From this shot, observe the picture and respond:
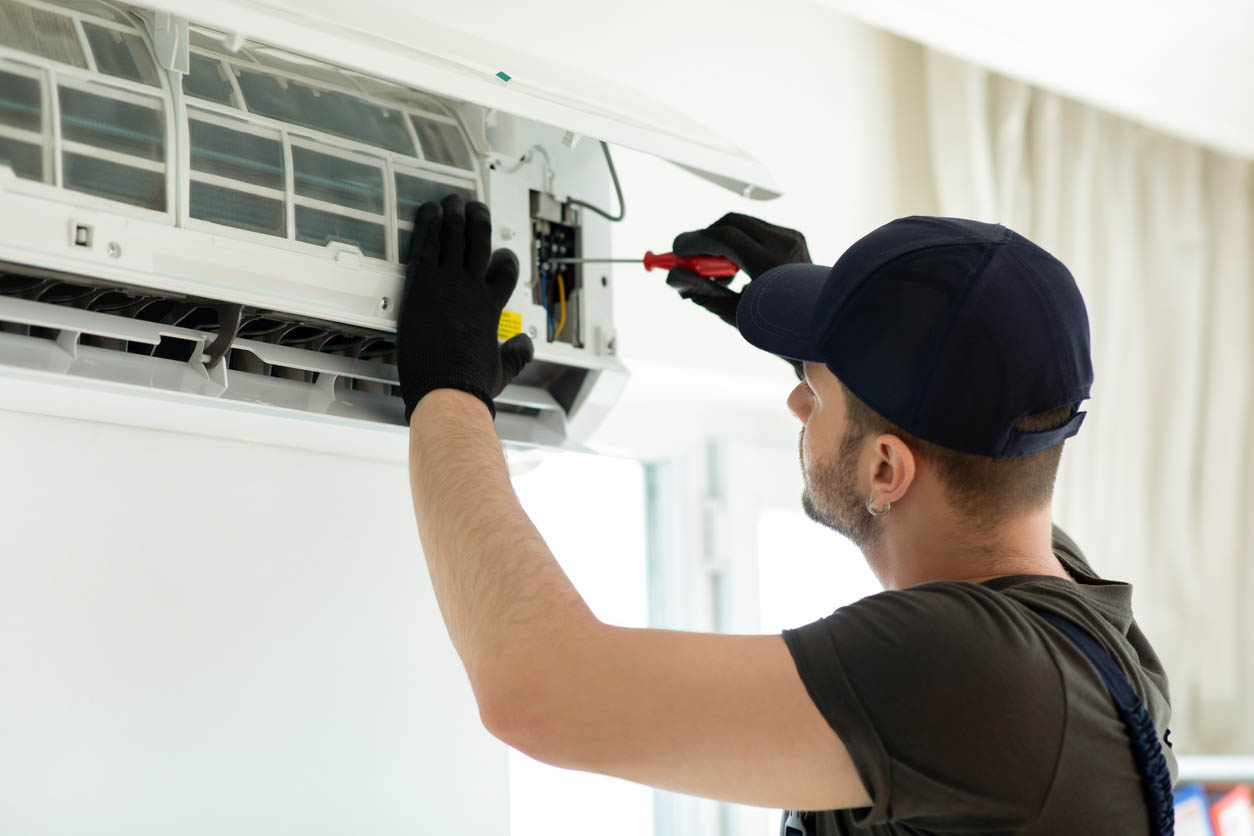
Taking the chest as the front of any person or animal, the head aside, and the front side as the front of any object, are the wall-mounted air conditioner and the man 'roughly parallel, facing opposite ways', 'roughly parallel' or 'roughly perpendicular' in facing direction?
roughly parallel, facing opposite ways

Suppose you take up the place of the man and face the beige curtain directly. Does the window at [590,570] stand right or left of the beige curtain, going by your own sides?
left

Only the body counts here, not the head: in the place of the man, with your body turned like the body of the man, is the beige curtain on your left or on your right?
on your right

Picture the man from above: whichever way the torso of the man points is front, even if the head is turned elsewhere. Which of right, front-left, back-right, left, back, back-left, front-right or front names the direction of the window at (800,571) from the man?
front-right

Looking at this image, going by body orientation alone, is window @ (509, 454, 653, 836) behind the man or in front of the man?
in front

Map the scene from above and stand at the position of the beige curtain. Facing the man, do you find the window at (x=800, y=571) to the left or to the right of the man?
right

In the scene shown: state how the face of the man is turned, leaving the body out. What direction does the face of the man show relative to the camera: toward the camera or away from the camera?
away from the camera

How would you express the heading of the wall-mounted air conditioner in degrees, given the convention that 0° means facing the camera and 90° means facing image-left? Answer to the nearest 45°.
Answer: approximately 315°

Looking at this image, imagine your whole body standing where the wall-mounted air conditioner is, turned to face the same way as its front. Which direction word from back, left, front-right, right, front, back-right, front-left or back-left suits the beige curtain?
left

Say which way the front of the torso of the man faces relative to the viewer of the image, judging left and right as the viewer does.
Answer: facing away from the viewer and to the left of the viewer
